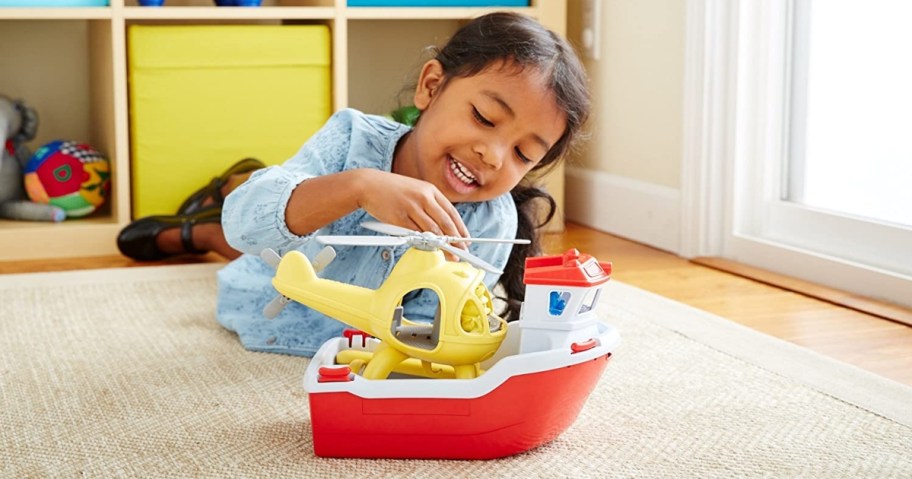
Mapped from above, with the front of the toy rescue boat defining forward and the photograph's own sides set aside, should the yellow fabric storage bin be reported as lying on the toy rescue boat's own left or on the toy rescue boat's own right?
on the toy rescue boat's own left

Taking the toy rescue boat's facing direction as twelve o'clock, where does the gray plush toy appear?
The gray plush toy is roughly at 8 o'clock from the toy rescue boat.

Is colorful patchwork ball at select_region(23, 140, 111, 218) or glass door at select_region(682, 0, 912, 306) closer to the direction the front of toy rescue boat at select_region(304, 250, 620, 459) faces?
the glass door

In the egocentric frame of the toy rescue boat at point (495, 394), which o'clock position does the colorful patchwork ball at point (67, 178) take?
The colorful patchwork ball is roughly at 8 o'clock from the toy rescue boat.

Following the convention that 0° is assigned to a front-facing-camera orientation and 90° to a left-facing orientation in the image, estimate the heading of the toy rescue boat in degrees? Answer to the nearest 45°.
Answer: approximately 270°

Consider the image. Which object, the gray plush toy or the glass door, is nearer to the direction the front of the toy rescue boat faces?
the glass door

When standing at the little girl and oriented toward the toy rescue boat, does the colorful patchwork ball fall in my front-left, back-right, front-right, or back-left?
back-right
